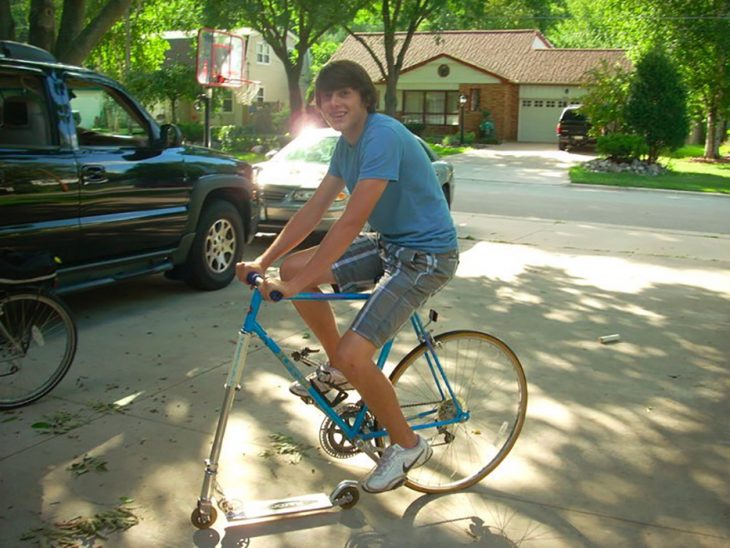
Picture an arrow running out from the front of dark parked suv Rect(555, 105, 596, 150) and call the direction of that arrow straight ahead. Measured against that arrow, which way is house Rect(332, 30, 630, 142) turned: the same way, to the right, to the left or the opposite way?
the opposite way

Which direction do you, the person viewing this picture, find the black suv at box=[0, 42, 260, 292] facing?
facing away from the viewer and to the right of the viewer

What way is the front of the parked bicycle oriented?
to the viewer's left

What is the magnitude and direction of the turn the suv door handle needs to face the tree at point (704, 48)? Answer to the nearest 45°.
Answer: approximately 135° to its left

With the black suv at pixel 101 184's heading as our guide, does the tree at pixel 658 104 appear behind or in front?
in front

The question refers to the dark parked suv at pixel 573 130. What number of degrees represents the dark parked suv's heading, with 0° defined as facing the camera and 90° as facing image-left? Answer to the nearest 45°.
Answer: approximately 180°

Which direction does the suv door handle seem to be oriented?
toward the camera

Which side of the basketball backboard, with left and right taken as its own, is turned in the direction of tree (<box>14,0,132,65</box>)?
right

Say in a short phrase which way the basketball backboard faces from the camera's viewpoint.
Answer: facing the viewer and to the right of the viewer

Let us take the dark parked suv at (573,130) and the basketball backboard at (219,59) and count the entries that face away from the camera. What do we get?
1

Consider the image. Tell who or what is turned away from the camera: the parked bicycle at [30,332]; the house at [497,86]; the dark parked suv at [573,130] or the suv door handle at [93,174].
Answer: the dark parked suv

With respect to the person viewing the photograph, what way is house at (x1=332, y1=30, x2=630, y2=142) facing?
facing the viewer

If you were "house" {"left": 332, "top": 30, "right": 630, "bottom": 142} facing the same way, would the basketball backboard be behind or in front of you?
in front
